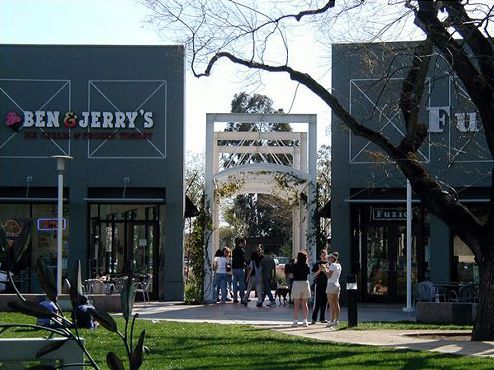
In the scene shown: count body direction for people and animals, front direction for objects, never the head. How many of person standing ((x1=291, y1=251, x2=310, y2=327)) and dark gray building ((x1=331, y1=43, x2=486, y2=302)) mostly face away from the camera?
1

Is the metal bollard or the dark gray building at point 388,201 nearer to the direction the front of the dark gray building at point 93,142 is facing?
the metal bollard

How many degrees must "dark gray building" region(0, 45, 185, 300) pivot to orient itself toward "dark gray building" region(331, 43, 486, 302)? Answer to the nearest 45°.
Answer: approximately 90° to its left

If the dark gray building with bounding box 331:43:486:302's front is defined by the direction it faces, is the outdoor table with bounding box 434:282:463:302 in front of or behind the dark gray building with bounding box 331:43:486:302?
in front

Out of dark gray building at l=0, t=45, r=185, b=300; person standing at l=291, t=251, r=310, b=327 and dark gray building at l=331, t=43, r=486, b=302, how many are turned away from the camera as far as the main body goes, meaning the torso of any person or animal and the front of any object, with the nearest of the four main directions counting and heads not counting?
1

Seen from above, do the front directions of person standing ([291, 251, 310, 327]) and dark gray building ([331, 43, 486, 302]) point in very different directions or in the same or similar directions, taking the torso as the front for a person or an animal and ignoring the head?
very different directions

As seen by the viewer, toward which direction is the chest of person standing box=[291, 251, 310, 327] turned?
away from the camera

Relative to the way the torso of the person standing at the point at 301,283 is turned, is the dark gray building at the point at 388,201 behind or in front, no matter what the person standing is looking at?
in front

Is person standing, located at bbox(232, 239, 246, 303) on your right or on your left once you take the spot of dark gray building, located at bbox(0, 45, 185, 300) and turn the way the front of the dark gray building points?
on your left

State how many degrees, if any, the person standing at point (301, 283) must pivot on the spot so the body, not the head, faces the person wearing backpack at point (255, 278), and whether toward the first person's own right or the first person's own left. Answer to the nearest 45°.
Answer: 0° — they already face them

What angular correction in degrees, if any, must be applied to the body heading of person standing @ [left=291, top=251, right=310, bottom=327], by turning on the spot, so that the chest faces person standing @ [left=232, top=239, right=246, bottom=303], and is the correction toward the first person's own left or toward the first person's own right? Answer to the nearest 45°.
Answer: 0° — they already face them

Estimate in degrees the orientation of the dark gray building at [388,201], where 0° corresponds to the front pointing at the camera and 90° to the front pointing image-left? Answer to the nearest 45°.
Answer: approximately 0°
